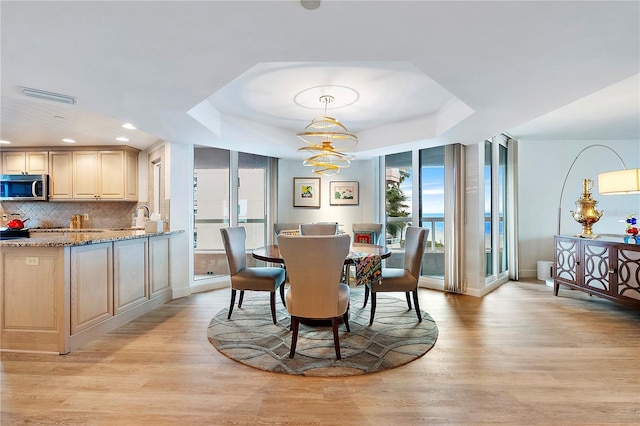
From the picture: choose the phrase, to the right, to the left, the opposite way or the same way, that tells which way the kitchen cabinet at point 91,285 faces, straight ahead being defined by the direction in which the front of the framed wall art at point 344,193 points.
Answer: to the left

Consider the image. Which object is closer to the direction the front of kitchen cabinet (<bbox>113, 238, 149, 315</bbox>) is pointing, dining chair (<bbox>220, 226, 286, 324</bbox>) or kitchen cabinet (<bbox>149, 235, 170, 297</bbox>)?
the dining chair

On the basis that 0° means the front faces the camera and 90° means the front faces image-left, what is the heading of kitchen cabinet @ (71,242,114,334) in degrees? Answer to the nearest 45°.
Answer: approximately 315°

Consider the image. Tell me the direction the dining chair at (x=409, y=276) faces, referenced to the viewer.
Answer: facing to the left of the viewer

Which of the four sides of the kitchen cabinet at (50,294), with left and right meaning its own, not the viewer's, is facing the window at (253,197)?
left

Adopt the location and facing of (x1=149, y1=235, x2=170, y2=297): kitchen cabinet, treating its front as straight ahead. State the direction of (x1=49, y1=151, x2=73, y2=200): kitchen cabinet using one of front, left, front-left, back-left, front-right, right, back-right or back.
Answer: back

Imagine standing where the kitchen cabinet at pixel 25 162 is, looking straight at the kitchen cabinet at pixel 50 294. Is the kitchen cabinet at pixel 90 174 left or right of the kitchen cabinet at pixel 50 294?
left

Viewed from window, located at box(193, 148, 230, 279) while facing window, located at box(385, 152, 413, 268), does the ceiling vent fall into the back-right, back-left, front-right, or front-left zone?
back-right

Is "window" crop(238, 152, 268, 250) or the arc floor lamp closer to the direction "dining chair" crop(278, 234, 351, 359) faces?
the window

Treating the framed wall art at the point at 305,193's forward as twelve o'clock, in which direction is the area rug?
The area rug is roughly at 12 o'clock from the framed wall art.

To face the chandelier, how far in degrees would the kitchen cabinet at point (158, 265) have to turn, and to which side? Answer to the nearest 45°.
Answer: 0° — it already faces it

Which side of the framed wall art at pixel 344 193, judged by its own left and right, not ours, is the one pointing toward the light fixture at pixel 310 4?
front

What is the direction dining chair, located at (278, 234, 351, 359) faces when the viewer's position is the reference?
facing away from the viewer
